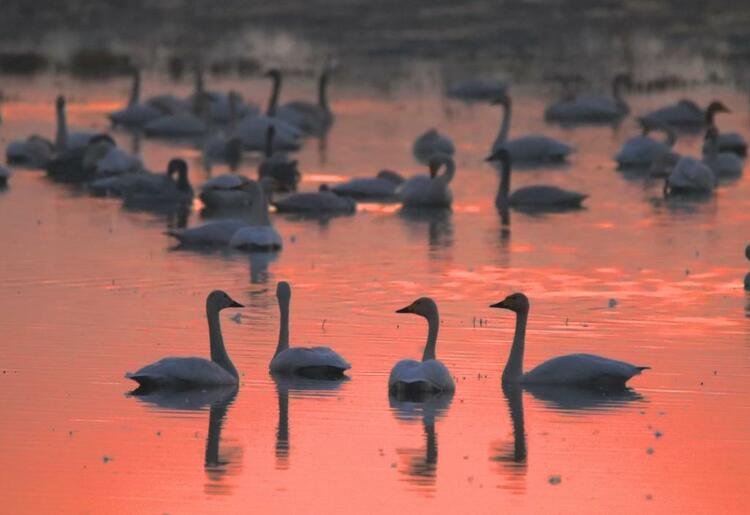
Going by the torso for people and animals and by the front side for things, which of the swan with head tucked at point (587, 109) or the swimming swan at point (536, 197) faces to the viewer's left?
the swimming swan

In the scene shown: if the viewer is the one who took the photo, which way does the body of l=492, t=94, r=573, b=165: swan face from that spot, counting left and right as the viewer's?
facing to the left of the viewer

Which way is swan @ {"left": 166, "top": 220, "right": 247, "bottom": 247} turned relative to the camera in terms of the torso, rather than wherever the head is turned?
to the viewer's right

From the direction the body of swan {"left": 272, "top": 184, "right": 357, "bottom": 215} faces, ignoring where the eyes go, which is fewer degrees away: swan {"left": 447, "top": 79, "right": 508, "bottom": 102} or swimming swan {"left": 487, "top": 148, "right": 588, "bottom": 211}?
the swimming swan

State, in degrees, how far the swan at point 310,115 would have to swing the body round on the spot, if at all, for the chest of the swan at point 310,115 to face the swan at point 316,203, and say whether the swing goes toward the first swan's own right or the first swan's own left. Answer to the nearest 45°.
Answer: approximately 90° to the first swan's own right
